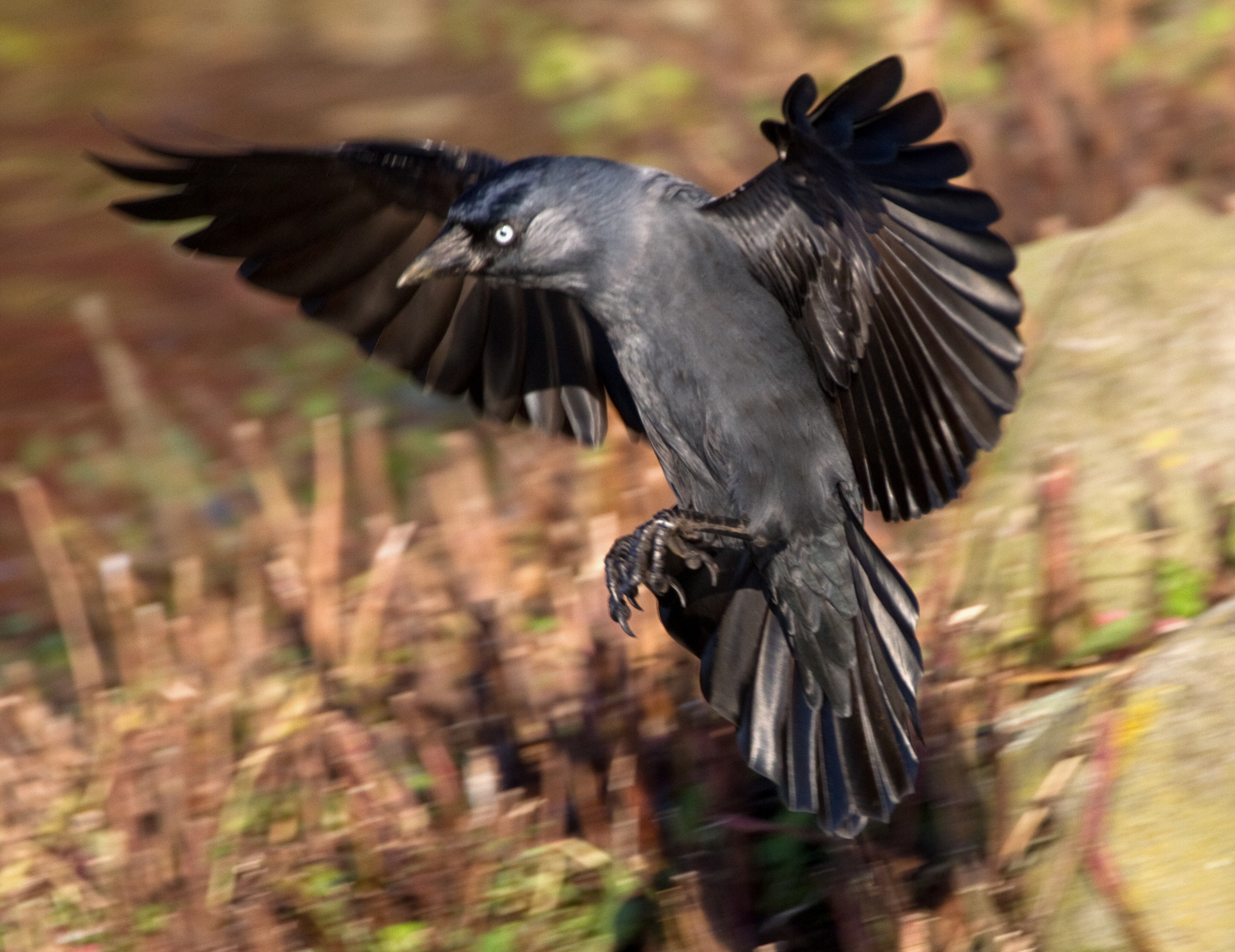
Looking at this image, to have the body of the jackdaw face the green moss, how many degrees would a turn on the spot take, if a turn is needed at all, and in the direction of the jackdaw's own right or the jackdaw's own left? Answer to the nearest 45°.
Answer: approximately 180°

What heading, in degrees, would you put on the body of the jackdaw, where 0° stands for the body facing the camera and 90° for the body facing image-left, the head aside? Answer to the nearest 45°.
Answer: approximately 45°
